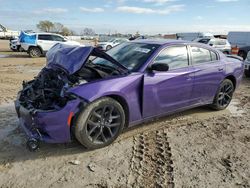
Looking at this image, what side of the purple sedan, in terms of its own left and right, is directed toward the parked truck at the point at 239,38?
back
